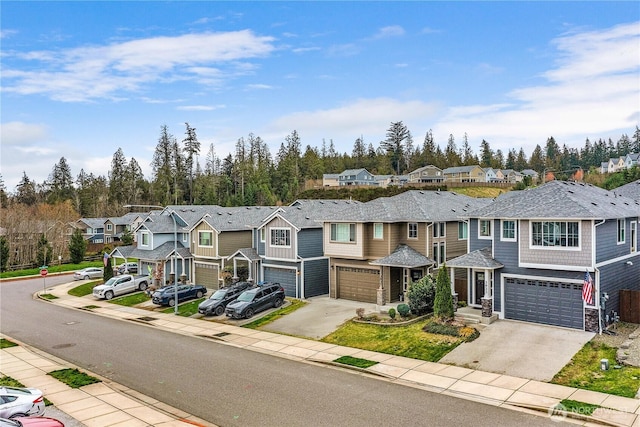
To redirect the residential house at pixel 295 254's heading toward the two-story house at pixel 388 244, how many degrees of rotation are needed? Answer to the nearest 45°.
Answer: approximately 90° to its left

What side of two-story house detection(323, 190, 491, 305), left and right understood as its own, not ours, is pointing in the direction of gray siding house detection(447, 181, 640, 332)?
left

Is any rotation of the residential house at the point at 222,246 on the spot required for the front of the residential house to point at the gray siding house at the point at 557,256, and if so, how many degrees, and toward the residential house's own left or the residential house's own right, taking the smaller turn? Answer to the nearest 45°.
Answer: approximately 90° to the residential house's own left

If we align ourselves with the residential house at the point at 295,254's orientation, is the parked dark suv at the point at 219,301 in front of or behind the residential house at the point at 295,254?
in front

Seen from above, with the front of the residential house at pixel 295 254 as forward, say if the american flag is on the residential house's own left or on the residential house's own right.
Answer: on the residential house's own left

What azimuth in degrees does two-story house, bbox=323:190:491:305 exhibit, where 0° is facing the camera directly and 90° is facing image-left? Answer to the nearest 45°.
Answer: approximately 45°

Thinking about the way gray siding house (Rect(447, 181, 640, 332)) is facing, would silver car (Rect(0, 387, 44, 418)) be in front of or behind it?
in front

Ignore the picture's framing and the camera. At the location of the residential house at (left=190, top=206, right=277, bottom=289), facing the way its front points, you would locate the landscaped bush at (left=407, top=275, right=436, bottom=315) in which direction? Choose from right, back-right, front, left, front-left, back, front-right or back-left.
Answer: left
